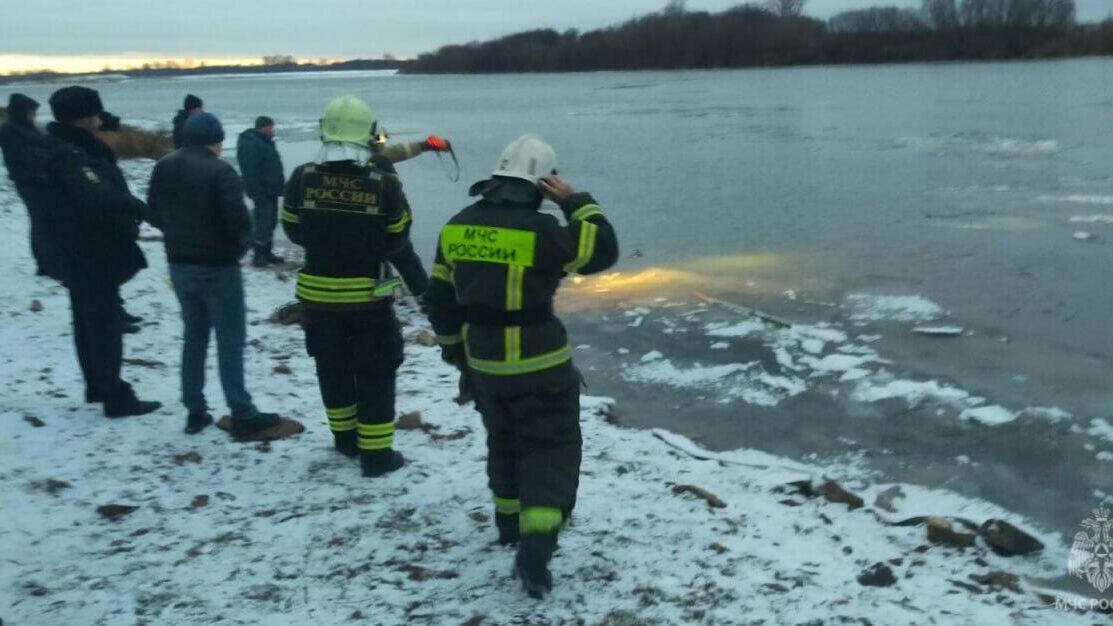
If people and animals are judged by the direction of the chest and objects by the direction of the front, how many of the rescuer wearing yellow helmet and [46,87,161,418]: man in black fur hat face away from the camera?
1

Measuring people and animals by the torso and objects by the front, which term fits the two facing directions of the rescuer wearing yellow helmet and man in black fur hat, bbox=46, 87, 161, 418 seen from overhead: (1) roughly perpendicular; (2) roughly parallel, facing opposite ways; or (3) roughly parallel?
roughly perpendicular

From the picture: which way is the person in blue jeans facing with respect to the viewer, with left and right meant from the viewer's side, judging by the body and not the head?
facing away from the viewer and to the right of the viewer

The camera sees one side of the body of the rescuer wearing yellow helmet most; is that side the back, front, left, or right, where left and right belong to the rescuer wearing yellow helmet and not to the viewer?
back

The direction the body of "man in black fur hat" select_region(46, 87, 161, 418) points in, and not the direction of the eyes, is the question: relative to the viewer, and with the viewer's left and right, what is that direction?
facing to the right of the viewer

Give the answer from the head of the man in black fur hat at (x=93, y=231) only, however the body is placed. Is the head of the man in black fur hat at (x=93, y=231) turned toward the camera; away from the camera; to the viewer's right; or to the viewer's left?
to the viewer's right

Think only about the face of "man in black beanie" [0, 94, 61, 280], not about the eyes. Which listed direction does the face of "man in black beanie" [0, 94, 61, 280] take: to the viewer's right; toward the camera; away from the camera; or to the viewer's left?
to the viewer's right

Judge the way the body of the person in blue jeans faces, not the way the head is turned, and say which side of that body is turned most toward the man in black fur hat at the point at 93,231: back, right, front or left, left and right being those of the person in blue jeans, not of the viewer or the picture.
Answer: left
